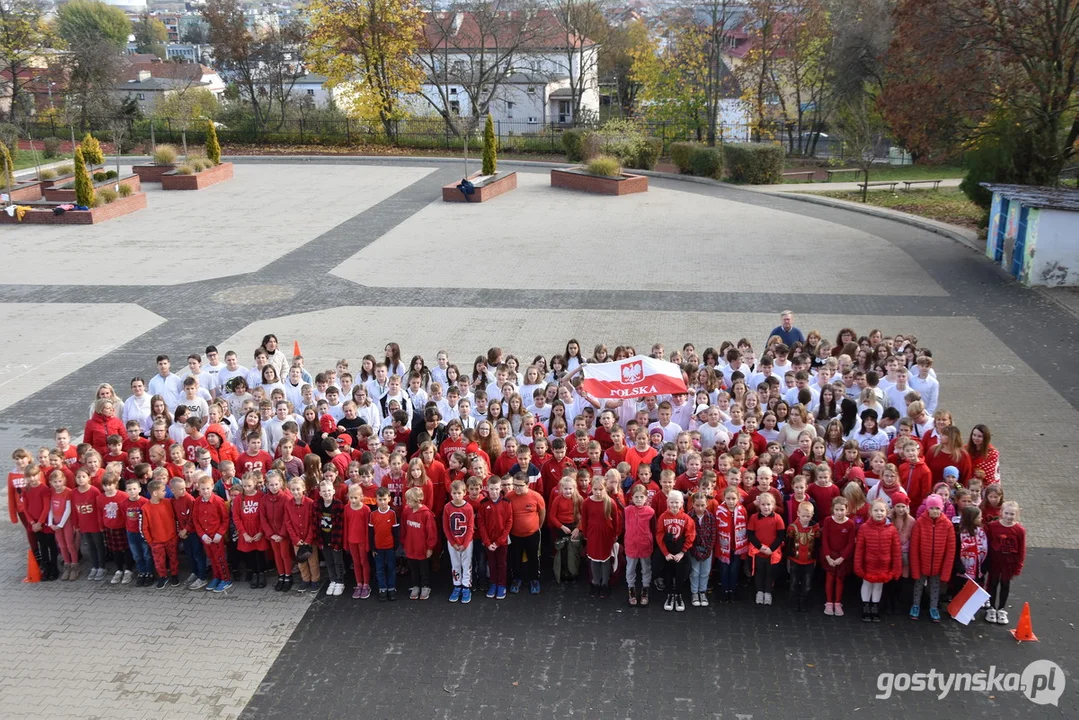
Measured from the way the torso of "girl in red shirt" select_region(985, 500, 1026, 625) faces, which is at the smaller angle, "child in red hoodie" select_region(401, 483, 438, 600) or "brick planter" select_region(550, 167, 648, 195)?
the child in red hoodie

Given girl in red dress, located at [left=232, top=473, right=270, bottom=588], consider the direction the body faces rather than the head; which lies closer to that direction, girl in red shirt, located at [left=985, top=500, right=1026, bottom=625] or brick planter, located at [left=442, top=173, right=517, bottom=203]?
the girl in red shirt

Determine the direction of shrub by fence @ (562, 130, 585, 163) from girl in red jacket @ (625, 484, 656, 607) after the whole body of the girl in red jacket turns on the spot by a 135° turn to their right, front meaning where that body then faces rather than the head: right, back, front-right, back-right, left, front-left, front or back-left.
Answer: front-right

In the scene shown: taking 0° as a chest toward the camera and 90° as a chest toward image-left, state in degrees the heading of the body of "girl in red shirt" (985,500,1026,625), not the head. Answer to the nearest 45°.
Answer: approximately 0°

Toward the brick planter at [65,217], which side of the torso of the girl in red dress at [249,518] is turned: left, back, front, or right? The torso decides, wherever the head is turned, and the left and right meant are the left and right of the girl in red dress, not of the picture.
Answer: back

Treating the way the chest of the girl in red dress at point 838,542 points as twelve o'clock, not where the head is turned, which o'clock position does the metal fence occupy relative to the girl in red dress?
The metal fence is roughly at 5 o'clock from the girl in red dress.
